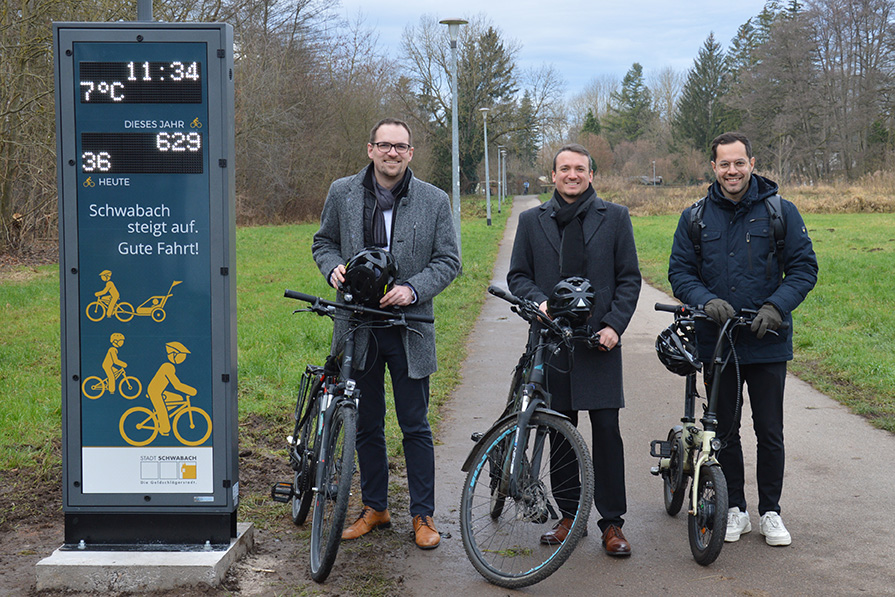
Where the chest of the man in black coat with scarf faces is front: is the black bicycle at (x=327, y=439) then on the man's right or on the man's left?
on the man's right

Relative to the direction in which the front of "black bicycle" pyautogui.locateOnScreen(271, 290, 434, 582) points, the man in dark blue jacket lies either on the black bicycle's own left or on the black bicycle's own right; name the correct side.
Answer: on the black bicycle's own left

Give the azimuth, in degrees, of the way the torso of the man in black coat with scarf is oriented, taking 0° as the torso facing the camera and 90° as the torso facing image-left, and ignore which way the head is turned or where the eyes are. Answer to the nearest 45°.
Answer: approximately 0°

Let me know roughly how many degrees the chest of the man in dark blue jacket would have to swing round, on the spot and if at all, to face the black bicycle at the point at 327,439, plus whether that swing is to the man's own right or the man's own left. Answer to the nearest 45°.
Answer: approximately 45° to the man's own right

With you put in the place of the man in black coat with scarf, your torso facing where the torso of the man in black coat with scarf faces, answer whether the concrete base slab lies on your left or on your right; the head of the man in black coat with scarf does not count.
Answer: on your right

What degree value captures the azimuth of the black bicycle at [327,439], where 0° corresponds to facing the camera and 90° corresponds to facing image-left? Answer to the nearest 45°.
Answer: approximately 0°

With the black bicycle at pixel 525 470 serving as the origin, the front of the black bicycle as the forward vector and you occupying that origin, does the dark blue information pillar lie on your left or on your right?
on your right
